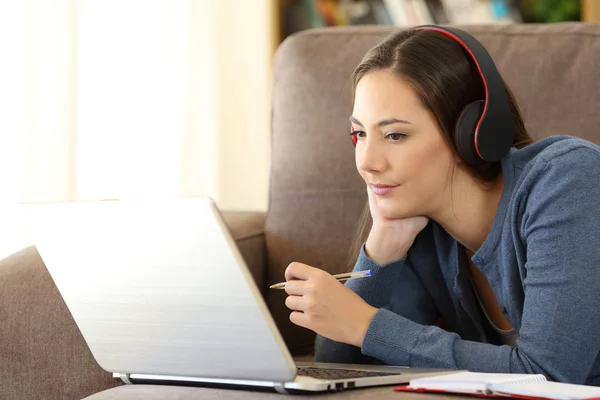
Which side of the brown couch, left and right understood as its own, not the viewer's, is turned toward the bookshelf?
back

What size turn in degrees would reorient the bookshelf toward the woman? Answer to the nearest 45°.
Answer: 0° — it already faces them

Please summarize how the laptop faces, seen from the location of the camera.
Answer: facing away from the viewer and to the right of the viewer

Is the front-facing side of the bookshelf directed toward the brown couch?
yes

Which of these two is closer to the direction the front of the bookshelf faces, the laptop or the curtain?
the laptop

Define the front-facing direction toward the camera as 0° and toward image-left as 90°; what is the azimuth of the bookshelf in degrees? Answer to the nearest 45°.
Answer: approximately 0°

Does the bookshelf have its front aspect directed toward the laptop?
yes

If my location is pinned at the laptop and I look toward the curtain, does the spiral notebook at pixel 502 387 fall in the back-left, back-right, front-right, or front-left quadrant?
back-right

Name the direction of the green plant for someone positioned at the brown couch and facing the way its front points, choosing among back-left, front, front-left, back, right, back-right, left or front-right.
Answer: back-left
